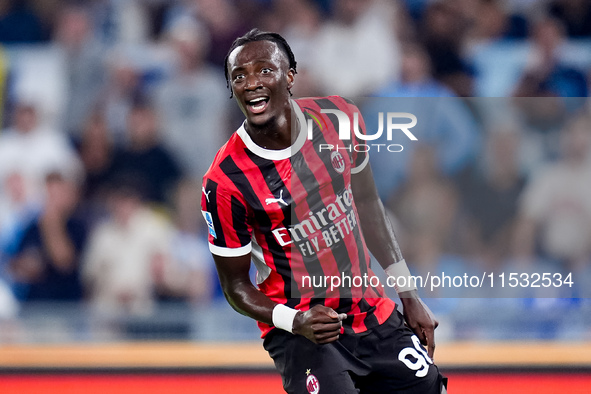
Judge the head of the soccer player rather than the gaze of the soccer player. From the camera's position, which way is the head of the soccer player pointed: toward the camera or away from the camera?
toward the camera

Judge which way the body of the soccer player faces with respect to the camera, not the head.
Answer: toward the camera
